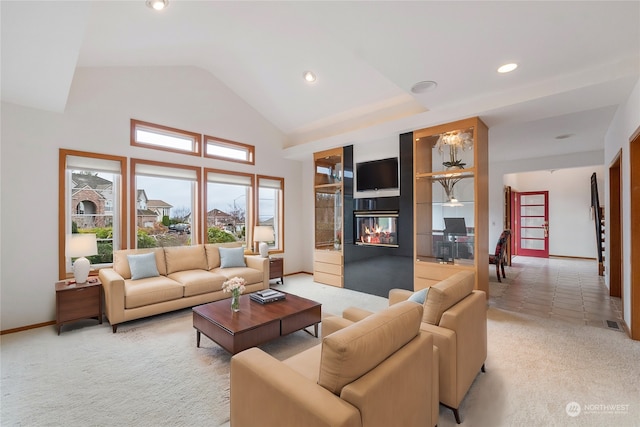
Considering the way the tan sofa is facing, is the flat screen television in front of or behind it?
in front

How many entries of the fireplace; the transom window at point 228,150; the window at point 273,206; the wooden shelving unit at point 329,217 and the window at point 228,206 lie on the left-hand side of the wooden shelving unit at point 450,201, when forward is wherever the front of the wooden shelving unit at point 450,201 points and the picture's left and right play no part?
0

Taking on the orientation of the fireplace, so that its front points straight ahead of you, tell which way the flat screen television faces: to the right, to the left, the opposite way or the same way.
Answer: the same way

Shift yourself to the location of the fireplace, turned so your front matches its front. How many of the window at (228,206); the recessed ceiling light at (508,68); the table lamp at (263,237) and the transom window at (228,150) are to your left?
1

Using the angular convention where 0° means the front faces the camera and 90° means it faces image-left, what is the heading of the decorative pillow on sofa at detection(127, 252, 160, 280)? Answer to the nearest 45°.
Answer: approximately 315°

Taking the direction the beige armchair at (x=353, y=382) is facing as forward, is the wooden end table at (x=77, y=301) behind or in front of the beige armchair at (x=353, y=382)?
in front

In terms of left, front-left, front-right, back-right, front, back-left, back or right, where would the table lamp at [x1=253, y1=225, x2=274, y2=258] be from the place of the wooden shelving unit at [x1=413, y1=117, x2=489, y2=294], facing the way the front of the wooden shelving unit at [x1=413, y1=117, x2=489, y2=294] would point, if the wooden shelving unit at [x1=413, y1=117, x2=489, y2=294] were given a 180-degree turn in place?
back-left

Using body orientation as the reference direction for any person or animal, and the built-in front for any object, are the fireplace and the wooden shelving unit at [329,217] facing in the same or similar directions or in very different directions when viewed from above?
same or similar directions

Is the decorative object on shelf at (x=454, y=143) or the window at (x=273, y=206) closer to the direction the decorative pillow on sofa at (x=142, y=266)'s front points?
the decorative object on shelf

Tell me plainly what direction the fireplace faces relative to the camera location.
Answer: facing the viewer and to the left of the viewer

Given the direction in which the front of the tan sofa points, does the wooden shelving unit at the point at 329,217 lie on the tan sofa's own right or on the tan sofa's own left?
on the tan sofa's own left

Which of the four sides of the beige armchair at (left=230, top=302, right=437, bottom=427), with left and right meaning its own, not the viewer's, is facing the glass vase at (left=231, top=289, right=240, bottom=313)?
front

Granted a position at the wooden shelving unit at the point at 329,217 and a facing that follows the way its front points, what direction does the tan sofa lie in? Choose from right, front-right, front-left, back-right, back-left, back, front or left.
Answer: front

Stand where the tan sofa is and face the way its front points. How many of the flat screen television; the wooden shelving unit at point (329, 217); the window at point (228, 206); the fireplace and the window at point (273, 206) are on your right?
0

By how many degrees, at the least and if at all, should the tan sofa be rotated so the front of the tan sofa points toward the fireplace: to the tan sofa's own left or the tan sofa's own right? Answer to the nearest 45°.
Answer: approximately 45° to the tan sofa's own left

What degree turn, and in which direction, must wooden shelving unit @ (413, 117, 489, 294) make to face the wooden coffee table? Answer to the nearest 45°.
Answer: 0° — it already faces it
